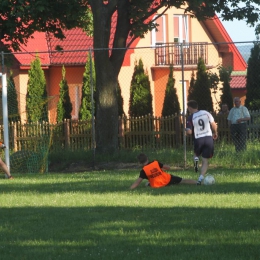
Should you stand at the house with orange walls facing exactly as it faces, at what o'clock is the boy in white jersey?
The boy in white jersey is roughly at 12 o'clock from the house with orange walls.

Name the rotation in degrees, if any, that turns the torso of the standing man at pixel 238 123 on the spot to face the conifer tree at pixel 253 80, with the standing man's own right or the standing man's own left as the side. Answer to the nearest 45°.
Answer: approximately 180°

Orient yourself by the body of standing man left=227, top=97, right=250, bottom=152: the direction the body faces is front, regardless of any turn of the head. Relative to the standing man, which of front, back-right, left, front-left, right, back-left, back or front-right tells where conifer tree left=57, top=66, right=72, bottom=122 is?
back-right

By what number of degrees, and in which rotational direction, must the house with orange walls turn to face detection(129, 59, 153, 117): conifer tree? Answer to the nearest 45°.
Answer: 0° — it already faces it

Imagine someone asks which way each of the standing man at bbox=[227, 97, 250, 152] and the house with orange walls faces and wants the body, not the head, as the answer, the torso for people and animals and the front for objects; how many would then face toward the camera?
2

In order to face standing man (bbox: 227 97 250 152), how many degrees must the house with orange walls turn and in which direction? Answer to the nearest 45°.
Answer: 0° — it already faces them

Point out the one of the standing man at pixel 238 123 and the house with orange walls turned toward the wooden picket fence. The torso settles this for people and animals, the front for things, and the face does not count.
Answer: the house with orange walls

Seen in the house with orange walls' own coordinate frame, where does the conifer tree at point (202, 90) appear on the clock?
The conifer tree is roughly at 11 o'clock from the house with orange walls.

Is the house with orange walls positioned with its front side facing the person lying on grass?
yes

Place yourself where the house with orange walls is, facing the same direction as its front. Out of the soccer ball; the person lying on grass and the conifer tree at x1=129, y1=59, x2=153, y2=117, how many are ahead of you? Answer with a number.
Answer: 3

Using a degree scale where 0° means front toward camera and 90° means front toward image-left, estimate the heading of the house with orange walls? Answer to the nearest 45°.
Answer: approximately 0°

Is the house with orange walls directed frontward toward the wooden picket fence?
yes

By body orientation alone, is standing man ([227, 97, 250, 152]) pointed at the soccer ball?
yes

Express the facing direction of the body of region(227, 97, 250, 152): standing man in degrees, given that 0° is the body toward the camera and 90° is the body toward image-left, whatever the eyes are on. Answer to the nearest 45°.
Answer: approximately 0°
